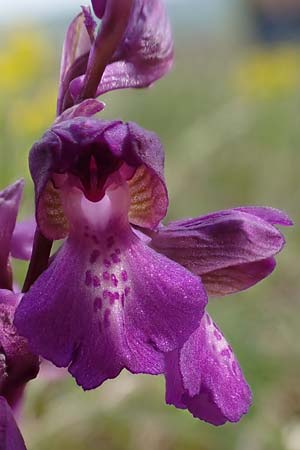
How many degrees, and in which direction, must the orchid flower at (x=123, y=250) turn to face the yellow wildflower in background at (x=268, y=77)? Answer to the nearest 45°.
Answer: approximately 180°

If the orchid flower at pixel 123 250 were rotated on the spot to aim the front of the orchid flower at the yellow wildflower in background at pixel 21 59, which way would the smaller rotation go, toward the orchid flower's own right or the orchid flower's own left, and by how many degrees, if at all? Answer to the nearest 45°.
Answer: approximately 180°

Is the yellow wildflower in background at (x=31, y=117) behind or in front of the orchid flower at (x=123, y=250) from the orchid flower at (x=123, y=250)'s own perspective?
behind

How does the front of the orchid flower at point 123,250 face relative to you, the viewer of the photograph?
facing the viewer
